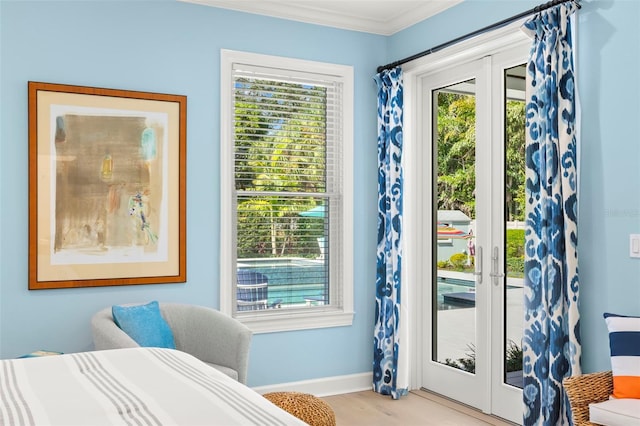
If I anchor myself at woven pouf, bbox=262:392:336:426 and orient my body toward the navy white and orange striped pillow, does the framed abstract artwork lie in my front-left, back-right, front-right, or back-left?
back-left

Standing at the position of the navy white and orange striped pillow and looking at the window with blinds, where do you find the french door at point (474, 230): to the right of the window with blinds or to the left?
right

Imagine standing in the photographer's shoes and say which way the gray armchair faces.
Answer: facing the viewer and to the right of the viewer

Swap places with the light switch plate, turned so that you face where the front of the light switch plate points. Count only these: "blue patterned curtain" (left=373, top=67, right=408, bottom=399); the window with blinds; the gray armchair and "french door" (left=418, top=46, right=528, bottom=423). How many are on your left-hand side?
0

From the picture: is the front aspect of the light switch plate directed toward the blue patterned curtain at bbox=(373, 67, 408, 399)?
no

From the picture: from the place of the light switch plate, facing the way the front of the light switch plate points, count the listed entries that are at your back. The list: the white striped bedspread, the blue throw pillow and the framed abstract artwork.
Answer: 0

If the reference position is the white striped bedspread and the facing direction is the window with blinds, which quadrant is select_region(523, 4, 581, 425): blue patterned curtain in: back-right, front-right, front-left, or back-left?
front-right

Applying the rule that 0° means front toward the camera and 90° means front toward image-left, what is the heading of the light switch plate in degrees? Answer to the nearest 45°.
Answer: approximately 45°

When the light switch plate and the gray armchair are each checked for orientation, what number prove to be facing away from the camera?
0

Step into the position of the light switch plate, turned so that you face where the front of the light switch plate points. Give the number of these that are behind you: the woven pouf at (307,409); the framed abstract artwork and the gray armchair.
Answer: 0
